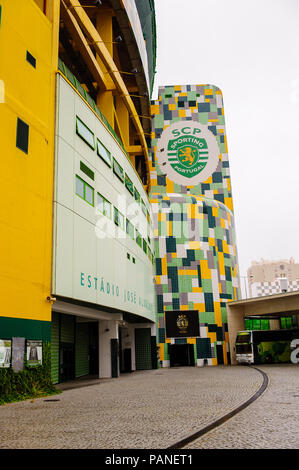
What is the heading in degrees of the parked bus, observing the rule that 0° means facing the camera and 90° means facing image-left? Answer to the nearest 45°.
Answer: approximately 45°

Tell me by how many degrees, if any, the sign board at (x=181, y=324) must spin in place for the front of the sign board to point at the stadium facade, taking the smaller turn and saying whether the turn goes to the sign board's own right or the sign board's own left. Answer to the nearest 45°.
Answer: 0° — it already faces it

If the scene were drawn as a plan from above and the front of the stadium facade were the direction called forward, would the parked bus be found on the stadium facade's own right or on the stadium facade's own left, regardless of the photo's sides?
on the stadium facade's own left

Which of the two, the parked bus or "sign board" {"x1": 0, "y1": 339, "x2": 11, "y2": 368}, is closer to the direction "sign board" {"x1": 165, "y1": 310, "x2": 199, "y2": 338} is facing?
the sign board

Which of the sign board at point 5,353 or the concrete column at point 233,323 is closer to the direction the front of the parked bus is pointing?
the sign board

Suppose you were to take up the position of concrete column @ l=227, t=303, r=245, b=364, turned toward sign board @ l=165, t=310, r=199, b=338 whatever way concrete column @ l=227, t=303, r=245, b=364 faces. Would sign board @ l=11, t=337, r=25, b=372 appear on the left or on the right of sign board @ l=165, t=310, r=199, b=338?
left

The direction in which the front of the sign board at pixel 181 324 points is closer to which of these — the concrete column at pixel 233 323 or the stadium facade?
the stadium facade

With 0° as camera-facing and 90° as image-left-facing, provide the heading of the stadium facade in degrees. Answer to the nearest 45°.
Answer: approximately 315°

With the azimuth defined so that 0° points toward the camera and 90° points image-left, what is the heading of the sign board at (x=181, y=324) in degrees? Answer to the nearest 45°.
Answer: approximately 0°

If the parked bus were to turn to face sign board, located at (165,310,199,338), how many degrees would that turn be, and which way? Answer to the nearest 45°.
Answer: approximately 45° to its right
